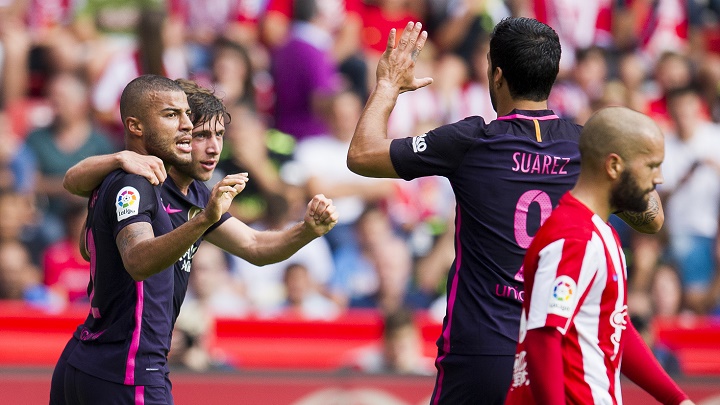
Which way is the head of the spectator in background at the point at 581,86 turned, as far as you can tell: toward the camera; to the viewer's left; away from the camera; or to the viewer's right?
toward the camera

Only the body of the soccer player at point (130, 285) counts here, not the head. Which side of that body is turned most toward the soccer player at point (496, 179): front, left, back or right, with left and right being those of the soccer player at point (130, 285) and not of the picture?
front

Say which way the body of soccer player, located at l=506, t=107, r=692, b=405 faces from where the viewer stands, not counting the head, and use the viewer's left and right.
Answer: facing to the right of the viewer

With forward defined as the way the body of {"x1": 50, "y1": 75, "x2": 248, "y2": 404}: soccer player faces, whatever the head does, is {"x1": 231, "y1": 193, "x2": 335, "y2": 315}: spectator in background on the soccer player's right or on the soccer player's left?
on the soccer player's left

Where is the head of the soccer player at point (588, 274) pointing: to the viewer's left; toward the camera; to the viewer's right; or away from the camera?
to the viewer's right

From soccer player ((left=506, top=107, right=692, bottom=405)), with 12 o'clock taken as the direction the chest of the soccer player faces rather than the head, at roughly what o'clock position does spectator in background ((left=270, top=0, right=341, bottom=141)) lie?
The spectator in background is roughly at 8 o'clock from the soccer player.

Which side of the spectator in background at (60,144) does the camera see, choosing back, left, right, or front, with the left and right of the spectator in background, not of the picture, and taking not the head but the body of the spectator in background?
front

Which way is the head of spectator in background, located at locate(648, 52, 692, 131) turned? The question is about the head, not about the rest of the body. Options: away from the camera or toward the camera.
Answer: toward the camera

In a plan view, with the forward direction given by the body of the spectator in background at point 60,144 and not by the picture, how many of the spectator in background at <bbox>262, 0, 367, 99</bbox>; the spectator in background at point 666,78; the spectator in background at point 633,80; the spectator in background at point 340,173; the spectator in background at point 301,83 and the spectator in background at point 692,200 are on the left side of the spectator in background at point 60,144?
6

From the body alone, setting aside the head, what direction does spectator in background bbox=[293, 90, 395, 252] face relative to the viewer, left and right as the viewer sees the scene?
facing the viewer

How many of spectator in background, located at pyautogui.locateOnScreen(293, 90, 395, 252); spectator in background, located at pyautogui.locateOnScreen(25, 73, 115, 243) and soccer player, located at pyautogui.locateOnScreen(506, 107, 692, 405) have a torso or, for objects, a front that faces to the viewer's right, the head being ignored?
1
